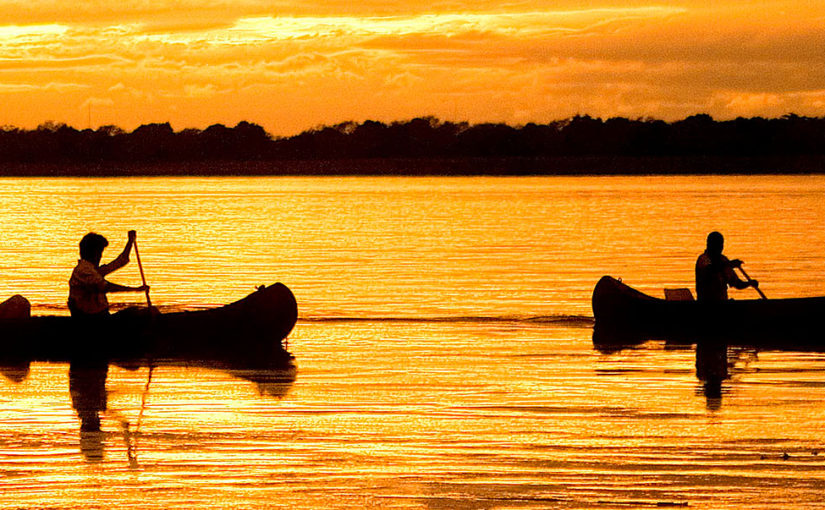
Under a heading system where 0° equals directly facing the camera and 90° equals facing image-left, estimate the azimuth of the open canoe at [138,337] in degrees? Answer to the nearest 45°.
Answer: approximately 270°

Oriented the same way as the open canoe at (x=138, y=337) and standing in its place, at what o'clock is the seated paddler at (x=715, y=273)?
The seated paddler is roughly at 12 o'clock from the open canoe.

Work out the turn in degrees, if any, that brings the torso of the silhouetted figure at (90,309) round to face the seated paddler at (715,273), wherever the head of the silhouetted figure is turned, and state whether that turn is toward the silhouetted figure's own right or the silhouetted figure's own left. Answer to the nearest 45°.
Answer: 0° — they already face them

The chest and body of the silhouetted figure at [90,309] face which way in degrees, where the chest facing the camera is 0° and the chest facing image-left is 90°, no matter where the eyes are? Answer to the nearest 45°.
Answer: approximately 270°
